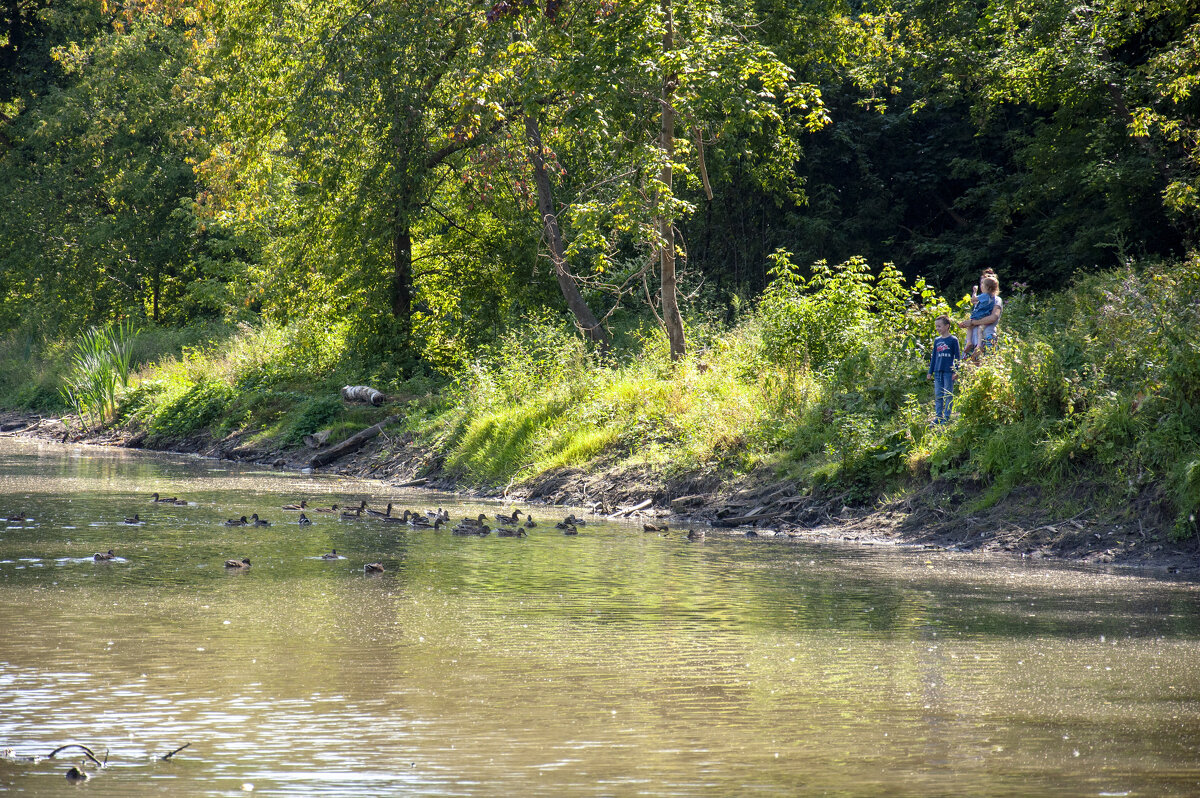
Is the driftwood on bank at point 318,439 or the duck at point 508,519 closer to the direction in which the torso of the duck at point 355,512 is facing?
the duck

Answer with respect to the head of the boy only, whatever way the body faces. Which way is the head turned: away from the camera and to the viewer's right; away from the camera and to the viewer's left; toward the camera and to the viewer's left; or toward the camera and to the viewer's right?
toward the camera and to the viewer's left

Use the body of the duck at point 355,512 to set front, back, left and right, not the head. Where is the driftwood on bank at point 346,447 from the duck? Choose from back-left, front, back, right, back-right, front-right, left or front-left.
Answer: left

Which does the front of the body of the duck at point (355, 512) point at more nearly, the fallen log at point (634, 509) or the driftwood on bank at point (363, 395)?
the fallen log

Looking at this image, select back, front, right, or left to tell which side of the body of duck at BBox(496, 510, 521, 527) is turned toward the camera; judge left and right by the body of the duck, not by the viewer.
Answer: right

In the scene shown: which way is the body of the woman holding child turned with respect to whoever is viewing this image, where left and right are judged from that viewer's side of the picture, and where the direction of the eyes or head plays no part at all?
facing the viewer and to the left of the viewer

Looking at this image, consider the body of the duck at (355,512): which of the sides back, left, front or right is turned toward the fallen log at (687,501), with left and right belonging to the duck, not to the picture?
front

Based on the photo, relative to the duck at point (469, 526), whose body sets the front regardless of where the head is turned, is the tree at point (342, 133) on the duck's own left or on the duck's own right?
on the duck's own left

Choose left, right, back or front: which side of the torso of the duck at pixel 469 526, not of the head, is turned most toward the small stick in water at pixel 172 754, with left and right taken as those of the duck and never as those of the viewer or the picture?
right

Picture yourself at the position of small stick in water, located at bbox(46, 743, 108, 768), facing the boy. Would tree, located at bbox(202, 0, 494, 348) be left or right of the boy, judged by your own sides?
left

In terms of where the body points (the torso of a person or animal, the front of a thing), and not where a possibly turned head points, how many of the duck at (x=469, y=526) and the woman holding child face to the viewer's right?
1

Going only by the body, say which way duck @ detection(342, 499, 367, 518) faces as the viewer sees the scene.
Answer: to the viewer's right

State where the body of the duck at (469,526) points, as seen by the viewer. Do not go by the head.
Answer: to the viewer's right

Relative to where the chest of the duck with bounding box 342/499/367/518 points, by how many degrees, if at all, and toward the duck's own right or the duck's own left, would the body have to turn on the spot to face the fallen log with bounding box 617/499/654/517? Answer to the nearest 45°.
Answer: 0° — it already faces it
